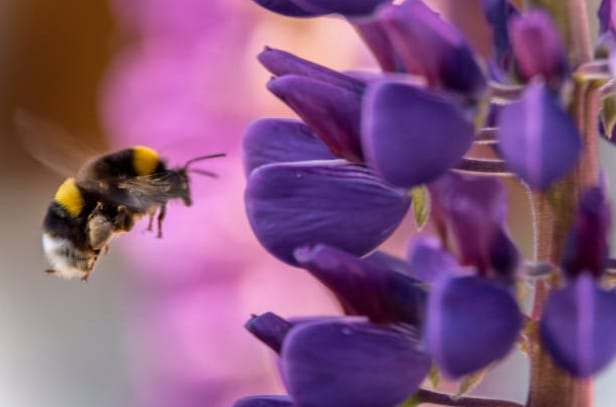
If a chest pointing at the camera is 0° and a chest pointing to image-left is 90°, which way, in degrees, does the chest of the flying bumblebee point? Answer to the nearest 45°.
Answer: approximately 270°

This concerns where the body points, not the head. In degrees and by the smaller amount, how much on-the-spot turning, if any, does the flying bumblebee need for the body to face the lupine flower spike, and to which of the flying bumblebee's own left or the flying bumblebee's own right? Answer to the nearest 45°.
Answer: approximately 45° to the flying bumblebee's own right
